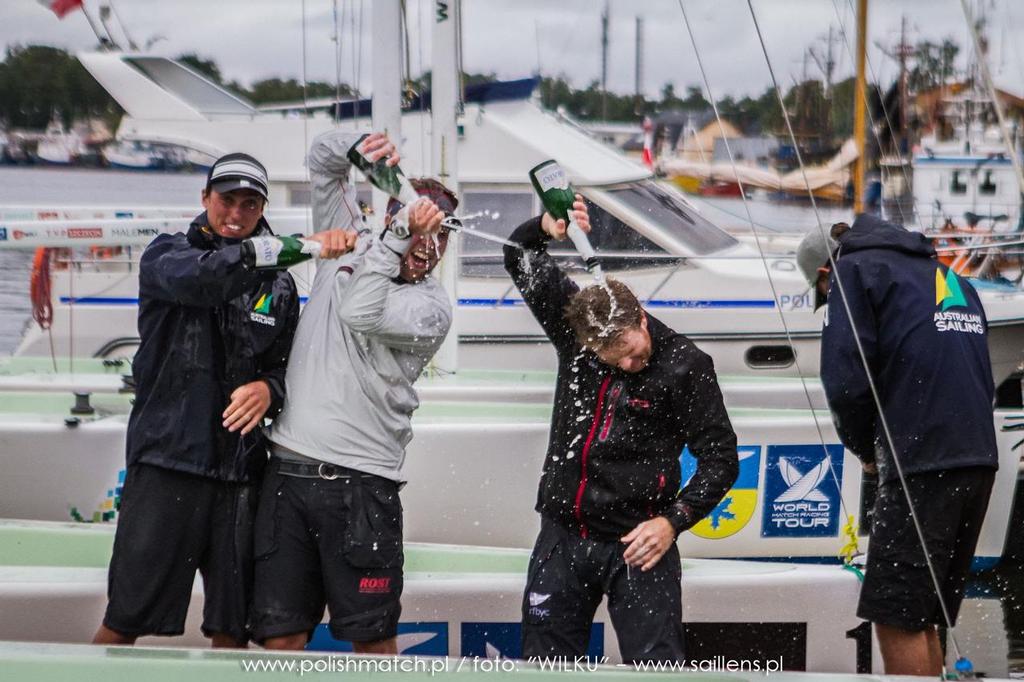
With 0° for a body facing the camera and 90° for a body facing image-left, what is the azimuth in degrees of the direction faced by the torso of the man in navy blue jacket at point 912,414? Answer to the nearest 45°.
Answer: approximately 135°

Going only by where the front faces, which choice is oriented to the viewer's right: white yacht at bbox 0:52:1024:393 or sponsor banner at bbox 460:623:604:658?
the white yacht

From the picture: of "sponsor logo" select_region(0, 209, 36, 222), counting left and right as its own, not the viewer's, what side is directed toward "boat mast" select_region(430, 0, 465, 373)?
left

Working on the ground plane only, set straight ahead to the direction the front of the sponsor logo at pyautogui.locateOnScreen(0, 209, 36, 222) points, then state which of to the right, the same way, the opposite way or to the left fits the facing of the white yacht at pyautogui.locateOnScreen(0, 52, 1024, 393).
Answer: to the left

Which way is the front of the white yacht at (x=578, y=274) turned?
to the viewer's right

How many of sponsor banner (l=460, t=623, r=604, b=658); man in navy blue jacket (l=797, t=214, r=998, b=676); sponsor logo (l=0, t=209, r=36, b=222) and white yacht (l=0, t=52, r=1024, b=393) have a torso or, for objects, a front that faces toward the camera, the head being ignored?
2

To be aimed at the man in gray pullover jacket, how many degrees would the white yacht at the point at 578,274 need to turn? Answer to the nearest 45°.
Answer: approximately 90° to its right

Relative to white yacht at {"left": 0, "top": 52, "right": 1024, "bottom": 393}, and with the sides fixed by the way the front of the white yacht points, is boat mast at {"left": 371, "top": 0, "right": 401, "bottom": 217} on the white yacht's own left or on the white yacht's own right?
on the white yacht's own right

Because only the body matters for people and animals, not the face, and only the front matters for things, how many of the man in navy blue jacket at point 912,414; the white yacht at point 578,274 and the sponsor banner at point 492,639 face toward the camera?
1

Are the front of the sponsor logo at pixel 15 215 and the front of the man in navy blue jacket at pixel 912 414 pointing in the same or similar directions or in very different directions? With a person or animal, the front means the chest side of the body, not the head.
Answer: very different directions
